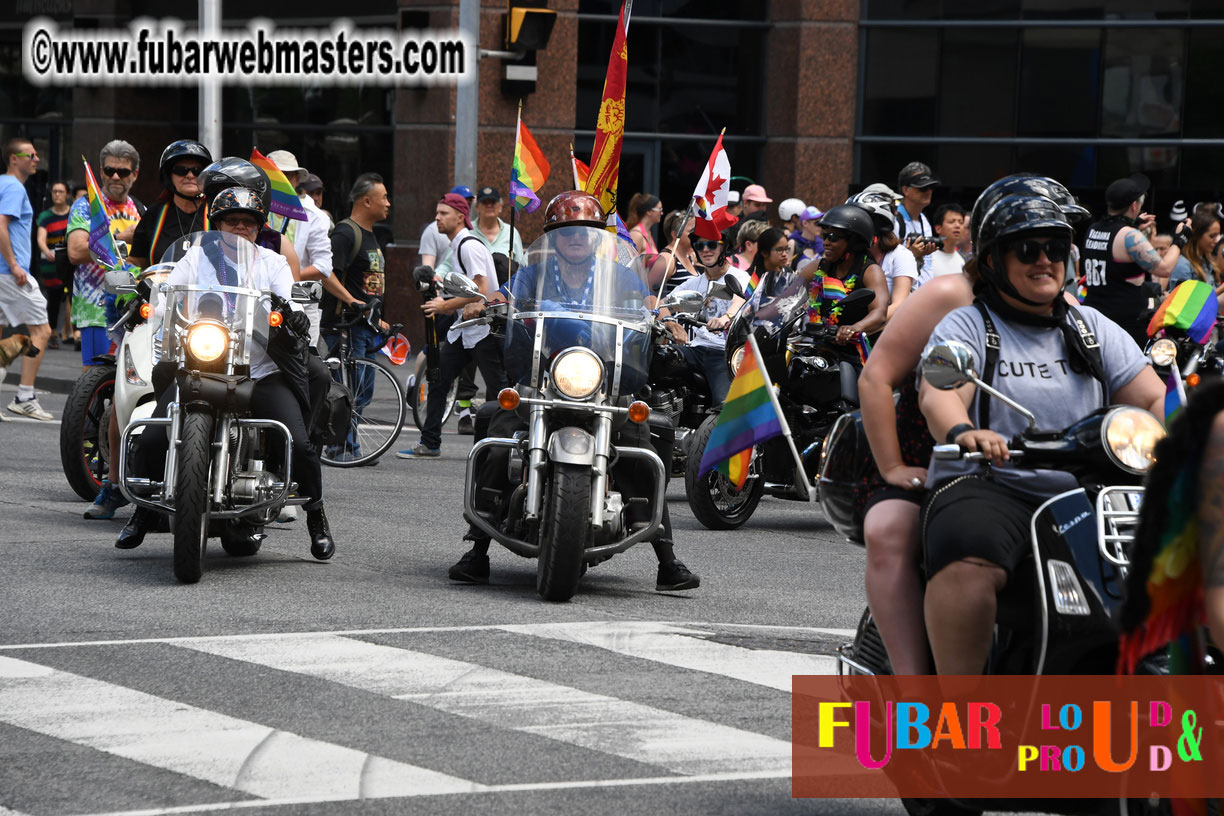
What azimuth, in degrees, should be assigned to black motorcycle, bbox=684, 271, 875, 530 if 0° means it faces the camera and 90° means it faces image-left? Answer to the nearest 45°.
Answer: approximately 45°

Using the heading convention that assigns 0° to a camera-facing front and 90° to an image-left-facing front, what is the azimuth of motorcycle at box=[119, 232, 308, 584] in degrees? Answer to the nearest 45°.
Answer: approximately 0°

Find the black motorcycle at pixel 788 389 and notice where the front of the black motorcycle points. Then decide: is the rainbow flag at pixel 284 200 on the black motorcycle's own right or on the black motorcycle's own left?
on the black motorcycle's own right

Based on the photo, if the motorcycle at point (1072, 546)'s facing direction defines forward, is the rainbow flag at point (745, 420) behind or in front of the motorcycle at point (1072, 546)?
behind

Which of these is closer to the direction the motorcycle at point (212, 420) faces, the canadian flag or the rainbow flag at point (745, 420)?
the rainbow flag

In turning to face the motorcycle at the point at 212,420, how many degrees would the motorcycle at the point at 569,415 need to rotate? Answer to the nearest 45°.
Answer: approximately 90° to its right

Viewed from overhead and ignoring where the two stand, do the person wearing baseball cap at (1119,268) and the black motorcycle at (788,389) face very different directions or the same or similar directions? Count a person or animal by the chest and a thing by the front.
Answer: very different directions

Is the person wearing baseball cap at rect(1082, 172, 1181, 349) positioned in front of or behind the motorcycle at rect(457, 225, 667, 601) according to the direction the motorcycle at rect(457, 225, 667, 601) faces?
behind
